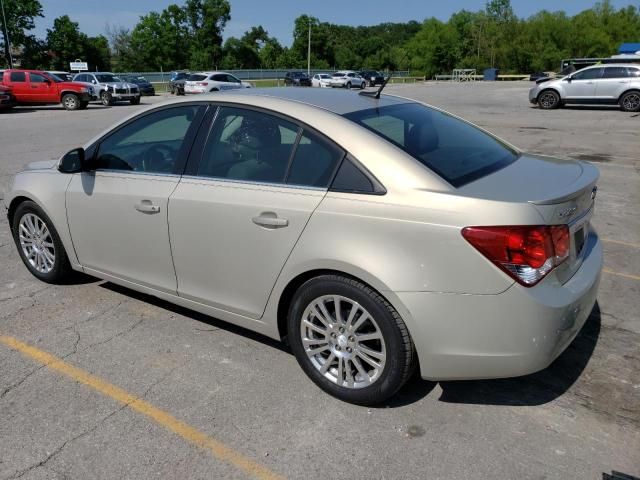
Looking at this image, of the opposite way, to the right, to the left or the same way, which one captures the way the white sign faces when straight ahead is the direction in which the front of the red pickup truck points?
to the right

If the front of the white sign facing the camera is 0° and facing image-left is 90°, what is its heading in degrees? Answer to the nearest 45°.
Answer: approximately 0°

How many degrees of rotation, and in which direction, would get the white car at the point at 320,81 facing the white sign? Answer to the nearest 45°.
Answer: approximately 135° to its right

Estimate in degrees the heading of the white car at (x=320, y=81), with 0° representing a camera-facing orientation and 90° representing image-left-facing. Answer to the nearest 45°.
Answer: approximately 315°

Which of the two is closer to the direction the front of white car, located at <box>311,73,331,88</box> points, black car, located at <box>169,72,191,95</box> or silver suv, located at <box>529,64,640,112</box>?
the silver suv

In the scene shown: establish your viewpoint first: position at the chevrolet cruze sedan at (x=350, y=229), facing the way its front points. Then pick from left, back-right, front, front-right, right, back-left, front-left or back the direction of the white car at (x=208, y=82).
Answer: front-right

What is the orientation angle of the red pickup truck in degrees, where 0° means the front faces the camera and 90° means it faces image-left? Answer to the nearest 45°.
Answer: approximately 270°

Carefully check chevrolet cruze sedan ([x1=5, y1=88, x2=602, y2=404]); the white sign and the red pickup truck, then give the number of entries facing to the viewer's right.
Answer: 1

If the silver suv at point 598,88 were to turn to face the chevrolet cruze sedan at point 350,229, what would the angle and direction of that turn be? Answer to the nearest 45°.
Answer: approximately 90° to its left

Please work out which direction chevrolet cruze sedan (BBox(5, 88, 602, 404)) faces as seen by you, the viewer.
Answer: facing away from the viewer and to the left of the viewer

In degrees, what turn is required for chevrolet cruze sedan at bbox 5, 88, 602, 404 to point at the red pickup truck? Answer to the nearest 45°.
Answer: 0° — it already faces it

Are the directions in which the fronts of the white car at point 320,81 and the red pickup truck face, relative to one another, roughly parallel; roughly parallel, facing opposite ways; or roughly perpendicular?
roughly perpendicular

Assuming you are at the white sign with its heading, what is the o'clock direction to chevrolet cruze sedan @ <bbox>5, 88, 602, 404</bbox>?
The chevrolet cruze sedan is roughly at 12 o'clock from the white sign.

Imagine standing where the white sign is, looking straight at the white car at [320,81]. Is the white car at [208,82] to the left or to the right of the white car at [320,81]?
right

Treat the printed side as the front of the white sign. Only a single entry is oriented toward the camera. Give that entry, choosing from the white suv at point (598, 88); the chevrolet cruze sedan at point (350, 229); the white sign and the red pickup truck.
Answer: the white sign
